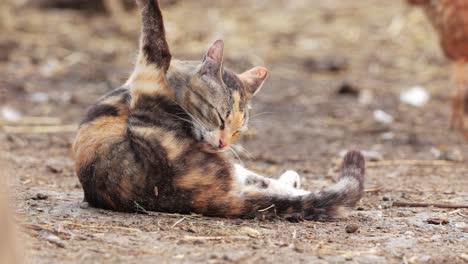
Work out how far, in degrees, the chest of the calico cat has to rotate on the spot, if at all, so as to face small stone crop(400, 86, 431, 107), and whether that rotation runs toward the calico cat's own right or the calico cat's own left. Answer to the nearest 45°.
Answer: approximately 90° to the calico cat's own left

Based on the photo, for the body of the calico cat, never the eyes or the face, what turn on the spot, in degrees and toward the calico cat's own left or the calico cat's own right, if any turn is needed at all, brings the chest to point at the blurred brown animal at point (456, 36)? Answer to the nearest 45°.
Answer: approximately 90° to the calico cat's own left

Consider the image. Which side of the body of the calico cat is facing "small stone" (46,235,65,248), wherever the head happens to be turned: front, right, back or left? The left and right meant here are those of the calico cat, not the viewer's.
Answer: right

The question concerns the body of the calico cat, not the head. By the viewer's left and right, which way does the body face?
facing the viewer and to the right of the viewer

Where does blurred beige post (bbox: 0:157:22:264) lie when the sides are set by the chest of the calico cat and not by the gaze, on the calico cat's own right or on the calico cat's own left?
on the calico cat's own right

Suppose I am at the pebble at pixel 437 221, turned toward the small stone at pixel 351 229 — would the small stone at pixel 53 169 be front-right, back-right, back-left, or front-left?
front-right
